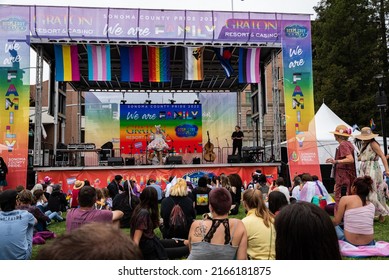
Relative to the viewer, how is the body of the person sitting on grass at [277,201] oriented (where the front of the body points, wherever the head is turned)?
away from the camera

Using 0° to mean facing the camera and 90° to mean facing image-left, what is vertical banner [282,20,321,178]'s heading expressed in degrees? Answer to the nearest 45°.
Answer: approximately 0°

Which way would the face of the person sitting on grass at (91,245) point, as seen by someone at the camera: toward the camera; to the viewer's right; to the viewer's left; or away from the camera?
away from the camera

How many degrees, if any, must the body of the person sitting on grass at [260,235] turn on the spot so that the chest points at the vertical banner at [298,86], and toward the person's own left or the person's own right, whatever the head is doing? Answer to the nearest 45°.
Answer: approximately 45° to the person's own right

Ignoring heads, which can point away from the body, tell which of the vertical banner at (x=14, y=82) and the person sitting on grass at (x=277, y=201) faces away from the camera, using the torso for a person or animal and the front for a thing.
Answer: the person sitting on grass

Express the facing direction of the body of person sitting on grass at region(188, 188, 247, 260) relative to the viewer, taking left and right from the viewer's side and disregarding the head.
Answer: facing away from the viewer

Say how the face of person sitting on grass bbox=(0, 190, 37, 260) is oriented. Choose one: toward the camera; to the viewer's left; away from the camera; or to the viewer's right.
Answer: away from the camera

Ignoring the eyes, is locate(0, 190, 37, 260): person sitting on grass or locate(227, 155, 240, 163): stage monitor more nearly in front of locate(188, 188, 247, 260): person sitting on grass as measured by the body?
the stage monitor

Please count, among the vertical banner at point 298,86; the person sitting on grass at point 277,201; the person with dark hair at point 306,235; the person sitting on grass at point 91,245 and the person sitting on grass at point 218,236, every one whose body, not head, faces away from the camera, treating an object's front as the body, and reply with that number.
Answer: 4

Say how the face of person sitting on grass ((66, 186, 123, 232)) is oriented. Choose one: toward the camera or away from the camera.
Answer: away from the camera

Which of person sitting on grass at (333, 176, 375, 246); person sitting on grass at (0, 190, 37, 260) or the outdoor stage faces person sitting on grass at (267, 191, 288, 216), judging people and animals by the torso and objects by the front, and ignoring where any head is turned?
the outdoor stage

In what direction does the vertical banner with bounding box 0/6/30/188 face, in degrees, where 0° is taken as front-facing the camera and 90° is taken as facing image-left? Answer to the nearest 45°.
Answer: approximately 0°

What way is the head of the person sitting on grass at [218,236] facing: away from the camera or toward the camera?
away from the camera
